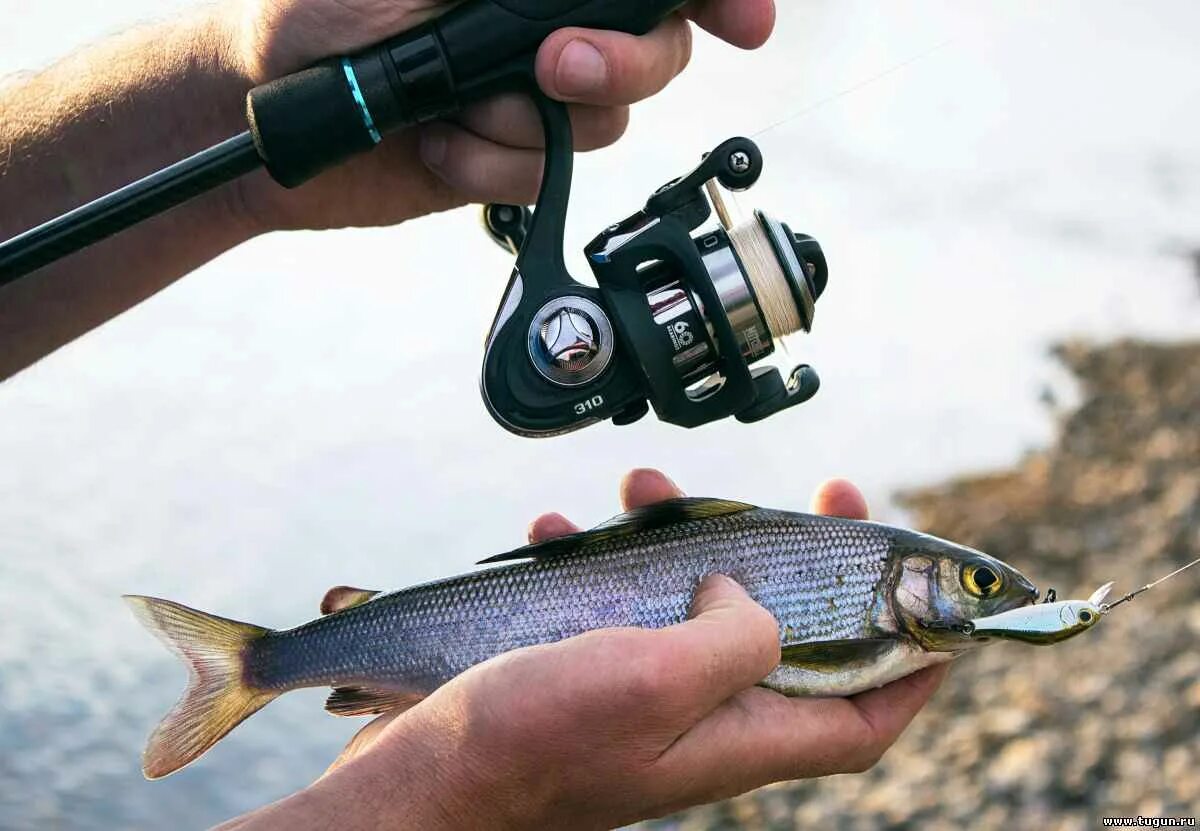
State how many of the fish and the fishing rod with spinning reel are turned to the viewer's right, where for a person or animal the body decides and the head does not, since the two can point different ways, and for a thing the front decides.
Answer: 2

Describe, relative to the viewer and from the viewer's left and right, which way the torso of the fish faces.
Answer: facing to the right of the viewer

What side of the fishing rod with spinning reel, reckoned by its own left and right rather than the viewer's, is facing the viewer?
right

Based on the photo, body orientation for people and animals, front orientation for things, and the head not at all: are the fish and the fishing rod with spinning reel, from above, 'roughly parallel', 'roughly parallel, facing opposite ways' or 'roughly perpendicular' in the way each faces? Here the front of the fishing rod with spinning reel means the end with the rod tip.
roughly parallel
